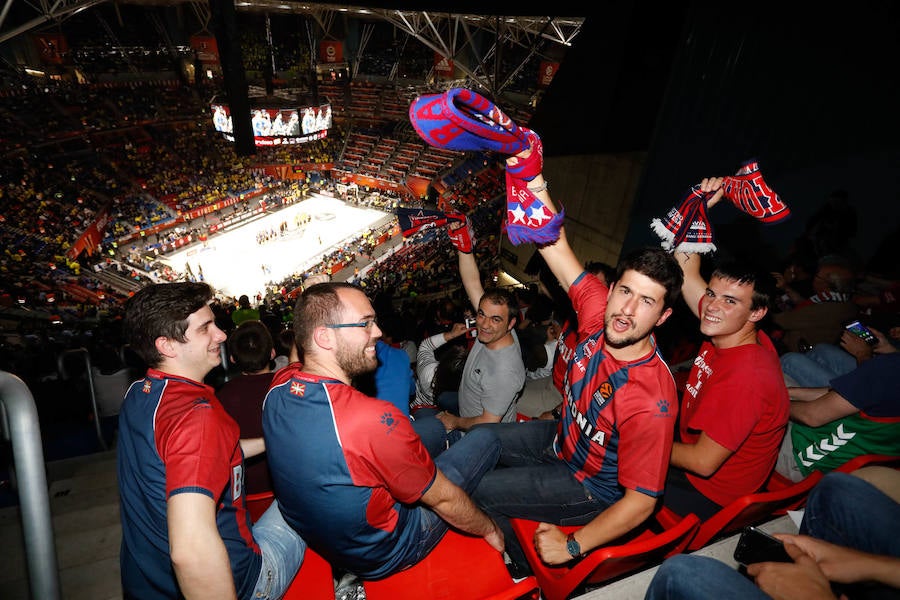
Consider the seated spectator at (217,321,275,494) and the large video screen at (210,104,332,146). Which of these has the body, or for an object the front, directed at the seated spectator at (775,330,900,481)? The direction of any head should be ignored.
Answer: the large video screen

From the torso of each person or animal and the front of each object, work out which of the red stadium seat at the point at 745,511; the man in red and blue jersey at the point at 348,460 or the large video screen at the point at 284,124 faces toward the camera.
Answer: the large video screen

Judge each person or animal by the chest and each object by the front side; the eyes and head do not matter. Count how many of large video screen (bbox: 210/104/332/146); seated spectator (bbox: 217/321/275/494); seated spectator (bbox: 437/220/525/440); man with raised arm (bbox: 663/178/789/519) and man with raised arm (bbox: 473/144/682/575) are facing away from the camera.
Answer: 1

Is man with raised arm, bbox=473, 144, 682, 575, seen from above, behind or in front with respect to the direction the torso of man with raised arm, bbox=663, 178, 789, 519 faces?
in front

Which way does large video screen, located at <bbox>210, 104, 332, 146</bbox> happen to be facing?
toward the camera

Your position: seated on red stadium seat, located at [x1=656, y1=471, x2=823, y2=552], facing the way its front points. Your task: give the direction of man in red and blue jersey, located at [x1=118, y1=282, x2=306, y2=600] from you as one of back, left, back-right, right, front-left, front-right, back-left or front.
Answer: left

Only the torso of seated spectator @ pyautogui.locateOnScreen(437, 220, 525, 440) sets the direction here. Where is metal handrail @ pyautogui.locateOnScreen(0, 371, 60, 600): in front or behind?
in front

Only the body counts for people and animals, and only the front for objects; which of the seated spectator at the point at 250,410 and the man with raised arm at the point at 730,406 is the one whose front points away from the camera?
the seated spectator

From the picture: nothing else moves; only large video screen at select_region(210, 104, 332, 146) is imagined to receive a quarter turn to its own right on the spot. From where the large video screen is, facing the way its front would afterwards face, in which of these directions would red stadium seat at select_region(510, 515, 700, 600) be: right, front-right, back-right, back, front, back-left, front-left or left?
left

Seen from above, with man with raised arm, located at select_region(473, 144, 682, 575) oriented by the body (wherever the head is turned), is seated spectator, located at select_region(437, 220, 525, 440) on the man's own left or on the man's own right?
on the man's own right

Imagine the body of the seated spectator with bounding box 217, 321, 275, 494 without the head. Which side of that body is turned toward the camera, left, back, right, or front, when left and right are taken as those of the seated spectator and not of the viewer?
back

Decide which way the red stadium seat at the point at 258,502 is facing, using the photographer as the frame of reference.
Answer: facing away from the viewer

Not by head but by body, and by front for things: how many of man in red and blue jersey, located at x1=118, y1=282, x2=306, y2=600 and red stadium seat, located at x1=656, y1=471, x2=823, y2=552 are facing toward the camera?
0

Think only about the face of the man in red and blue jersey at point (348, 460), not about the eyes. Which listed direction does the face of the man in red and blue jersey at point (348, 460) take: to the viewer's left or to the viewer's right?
to the viewer's right

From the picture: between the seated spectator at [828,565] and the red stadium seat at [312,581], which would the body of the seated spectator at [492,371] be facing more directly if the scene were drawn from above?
the red stadium seat

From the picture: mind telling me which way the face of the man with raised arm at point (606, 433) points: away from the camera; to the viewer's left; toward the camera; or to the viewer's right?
toward the camera

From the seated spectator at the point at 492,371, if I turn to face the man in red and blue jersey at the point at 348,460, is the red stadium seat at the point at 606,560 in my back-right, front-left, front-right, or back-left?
front-left

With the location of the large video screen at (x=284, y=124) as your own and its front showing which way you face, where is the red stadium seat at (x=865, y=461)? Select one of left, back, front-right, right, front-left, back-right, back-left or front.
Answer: front
